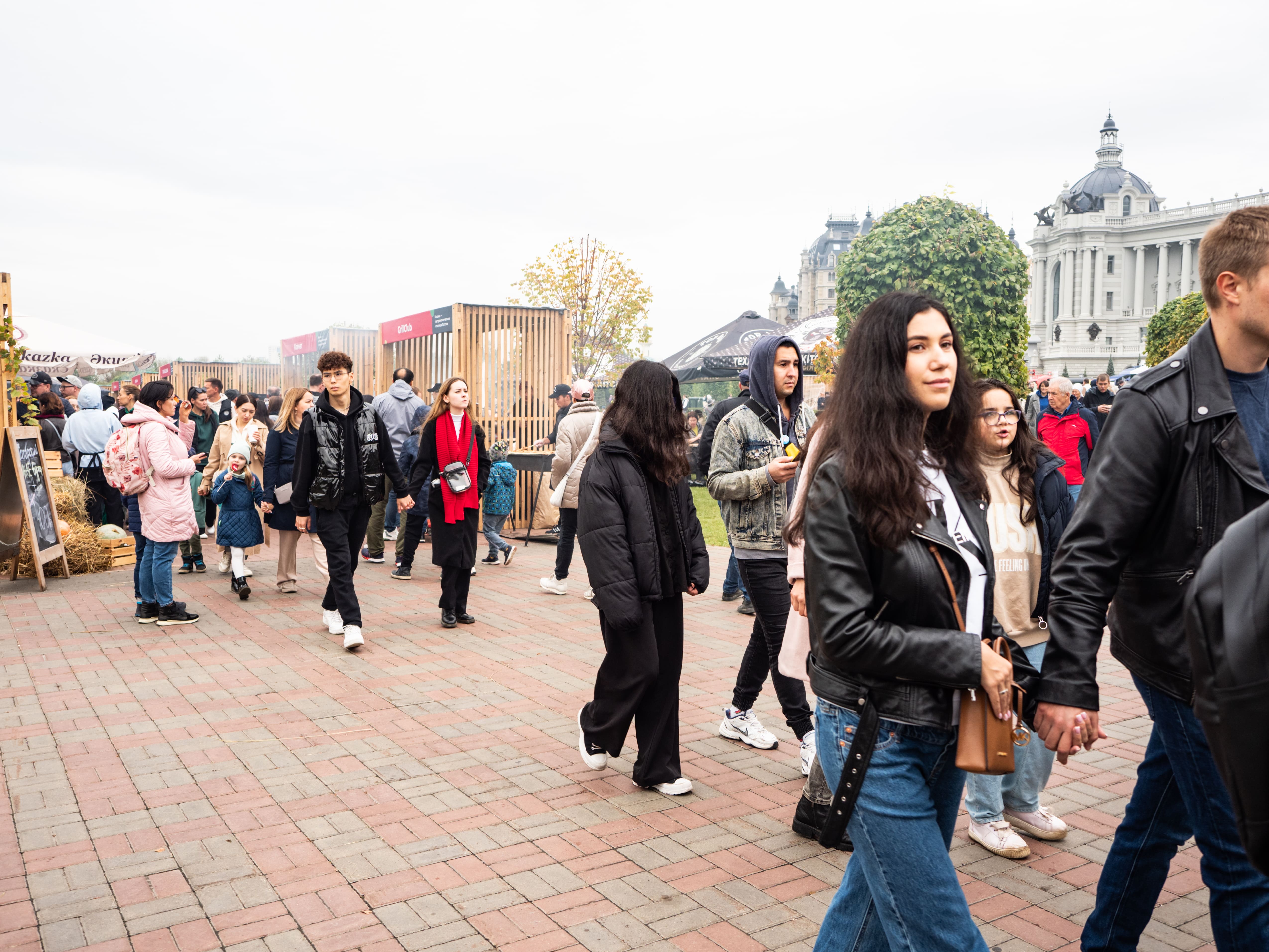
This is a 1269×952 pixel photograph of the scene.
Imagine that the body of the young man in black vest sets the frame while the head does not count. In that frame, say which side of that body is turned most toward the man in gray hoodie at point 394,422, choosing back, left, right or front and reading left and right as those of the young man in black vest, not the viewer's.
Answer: back

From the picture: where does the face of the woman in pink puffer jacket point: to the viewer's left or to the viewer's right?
to the viewer's right

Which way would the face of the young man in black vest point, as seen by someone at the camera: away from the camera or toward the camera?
toward the camera

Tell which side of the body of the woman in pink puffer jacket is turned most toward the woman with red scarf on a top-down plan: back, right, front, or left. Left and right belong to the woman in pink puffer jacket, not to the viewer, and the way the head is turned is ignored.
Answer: front

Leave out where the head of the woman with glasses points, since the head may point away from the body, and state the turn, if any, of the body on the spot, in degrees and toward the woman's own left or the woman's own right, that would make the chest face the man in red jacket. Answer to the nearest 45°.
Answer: approximately 180°

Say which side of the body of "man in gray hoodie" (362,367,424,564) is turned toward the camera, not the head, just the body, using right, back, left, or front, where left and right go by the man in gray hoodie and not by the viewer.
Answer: back

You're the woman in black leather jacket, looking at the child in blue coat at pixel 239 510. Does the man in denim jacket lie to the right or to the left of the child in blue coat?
right

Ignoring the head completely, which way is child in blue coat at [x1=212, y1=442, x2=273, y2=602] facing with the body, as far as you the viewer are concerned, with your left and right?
facing the viewer

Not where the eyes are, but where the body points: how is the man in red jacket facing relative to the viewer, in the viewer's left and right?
facing the viewer and to the left of the viewer

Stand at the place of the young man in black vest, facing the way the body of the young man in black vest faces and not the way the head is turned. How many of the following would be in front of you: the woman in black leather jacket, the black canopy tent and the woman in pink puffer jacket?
1

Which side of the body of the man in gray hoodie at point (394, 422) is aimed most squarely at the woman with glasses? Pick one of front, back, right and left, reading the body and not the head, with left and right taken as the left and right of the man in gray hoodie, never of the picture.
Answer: back

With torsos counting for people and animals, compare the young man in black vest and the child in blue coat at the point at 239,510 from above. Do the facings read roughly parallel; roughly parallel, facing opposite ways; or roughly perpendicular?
roughly parallel
